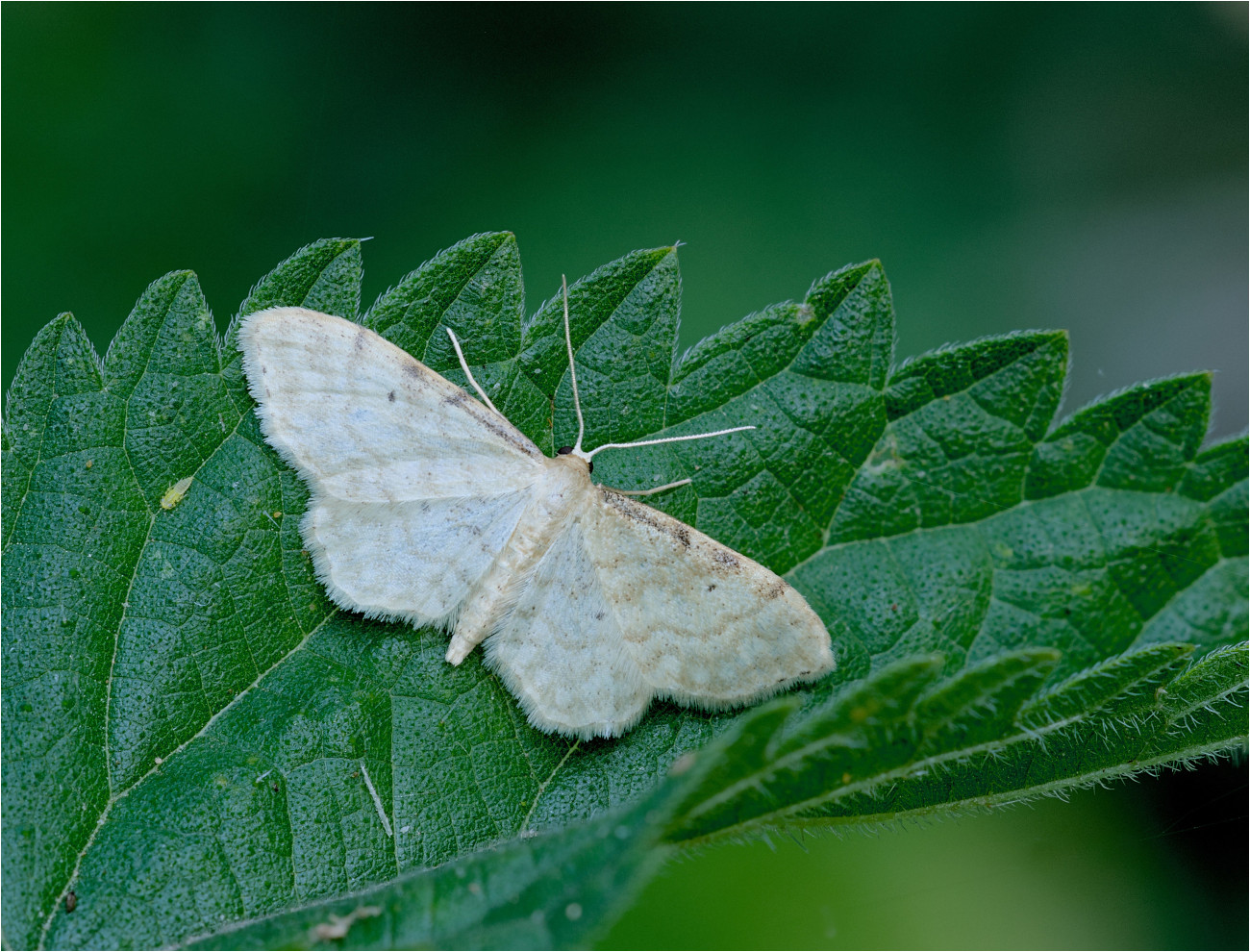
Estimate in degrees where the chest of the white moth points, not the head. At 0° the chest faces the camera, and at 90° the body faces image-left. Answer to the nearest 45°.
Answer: approximately 225°
